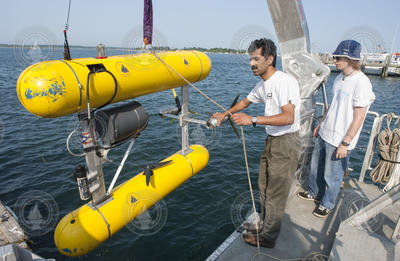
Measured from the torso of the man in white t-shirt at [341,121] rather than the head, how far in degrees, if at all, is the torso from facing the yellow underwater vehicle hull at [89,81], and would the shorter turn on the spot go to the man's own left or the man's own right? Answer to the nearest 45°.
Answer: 0° — they already face it

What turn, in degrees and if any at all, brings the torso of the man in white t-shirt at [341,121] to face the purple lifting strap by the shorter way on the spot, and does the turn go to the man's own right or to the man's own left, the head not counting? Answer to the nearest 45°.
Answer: approximately 45° to the man's own right

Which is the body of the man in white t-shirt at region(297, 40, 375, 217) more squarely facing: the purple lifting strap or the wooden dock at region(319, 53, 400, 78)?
the purple lifting strap

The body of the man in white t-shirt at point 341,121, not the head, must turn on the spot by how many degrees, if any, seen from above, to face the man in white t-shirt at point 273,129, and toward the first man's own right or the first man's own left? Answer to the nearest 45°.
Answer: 0° — they already face them

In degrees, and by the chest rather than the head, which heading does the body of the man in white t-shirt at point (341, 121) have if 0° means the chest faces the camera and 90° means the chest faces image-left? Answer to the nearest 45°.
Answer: approximately 45°

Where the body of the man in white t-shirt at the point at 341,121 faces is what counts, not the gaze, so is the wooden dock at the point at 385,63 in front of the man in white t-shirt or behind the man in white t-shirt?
behind

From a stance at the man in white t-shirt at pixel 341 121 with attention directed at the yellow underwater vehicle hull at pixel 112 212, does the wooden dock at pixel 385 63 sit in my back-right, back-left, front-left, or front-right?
back-right

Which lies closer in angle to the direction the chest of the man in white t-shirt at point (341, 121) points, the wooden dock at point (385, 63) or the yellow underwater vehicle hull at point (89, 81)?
the yellow underwater vehicle hull
